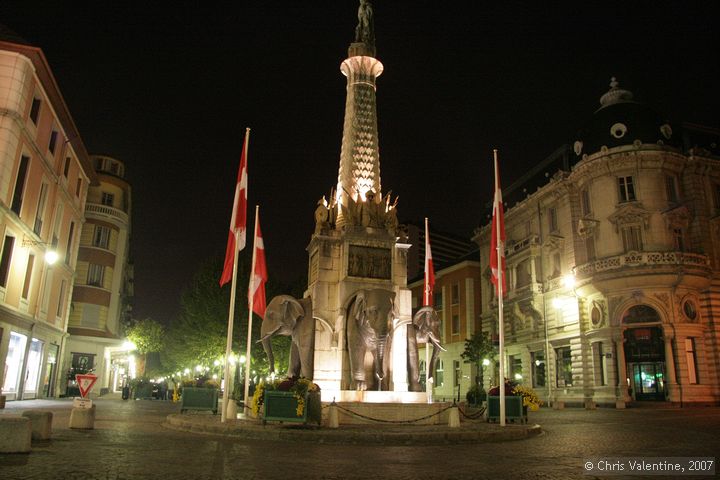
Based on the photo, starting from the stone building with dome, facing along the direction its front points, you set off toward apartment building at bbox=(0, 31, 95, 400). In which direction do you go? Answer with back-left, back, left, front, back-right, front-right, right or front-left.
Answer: front-right

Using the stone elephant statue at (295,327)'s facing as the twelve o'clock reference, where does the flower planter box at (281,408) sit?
The flower planter box is roughly at 9 o'clock from the stone elephant statue.

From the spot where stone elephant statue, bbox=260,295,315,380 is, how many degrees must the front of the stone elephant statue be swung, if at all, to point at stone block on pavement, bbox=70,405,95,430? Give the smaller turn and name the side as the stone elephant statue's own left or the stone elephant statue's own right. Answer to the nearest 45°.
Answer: approximately 45° to the stone elephant statue's own left

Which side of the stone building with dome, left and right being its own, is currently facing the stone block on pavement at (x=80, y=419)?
front

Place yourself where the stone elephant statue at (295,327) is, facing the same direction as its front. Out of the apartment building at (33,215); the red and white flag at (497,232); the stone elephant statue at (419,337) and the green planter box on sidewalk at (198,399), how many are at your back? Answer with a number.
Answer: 2

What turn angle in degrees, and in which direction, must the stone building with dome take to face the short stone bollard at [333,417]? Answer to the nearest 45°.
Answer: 0° — it already faces it

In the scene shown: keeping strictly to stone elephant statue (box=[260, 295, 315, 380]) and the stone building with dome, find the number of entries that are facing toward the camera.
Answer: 1

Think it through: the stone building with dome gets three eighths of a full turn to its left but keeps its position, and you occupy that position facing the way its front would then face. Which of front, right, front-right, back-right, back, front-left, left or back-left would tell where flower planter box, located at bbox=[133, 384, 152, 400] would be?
back-left

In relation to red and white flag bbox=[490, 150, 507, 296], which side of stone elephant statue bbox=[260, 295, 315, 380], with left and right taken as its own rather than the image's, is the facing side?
back

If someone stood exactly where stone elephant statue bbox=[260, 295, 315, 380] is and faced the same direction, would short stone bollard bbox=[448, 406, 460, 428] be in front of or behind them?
behind

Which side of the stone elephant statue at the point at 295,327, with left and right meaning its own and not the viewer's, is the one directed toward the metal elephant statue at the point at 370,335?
back

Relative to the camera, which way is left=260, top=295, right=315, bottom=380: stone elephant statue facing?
to the viewer's left

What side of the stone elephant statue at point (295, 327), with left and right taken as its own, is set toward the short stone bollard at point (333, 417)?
left

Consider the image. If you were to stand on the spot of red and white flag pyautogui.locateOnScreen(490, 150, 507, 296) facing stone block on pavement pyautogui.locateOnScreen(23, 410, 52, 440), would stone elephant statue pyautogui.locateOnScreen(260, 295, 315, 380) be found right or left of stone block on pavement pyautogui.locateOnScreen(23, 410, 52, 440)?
right

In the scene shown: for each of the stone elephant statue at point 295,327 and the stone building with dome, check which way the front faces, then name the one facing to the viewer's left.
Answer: the stone elephant statue

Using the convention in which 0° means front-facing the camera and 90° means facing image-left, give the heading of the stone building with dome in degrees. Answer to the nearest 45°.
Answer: approximately 0°

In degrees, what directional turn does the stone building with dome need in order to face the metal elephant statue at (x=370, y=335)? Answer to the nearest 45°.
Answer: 0° — it already faces it
